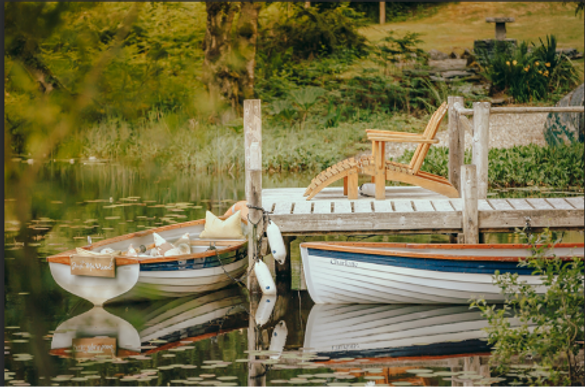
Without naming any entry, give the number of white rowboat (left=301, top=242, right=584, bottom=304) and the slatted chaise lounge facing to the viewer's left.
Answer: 2

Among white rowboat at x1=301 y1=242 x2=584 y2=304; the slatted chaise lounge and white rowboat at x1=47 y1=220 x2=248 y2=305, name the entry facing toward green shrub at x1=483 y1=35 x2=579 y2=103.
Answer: white rowboat at x1=47 y1=220 x2=248 y2=305

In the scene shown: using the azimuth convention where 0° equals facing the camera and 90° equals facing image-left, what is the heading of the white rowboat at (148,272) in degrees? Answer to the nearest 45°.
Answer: approximately 225°

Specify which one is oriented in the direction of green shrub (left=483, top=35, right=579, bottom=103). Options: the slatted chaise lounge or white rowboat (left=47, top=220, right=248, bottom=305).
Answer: the white rowboat

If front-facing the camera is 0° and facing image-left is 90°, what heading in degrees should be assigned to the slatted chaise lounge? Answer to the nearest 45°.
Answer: approximately 90°

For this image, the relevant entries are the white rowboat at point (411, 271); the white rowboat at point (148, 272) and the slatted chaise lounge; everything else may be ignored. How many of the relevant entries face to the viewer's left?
2

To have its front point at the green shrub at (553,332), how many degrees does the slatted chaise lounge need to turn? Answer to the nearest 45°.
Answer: approximately 90° to its left

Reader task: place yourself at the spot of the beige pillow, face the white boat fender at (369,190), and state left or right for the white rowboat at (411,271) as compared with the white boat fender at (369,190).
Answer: right

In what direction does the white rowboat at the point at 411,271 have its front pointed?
to the viewer's left

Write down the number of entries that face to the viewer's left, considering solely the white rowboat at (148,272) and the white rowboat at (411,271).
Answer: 1

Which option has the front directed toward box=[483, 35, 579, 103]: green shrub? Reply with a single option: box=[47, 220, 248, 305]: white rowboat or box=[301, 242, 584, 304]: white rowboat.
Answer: box=[47, 220, 248, 305]: white rowboat
